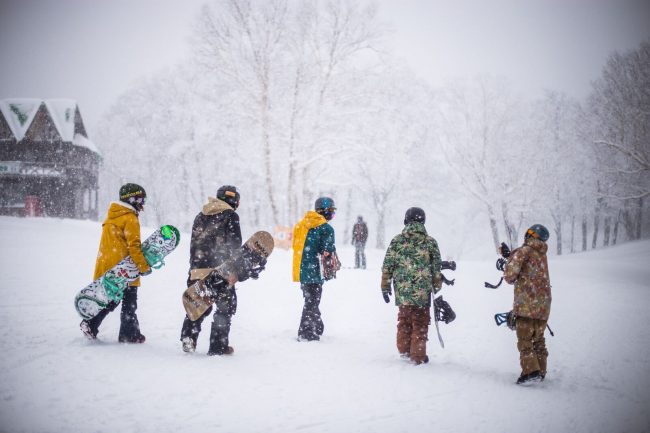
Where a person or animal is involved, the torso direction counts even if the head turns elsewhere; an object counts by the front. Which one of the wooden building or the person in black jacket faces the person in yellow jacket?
the wooden building

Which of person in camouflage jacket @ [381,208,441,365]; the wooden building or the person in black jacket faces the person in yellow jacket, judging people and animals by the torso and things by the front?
the wooden building

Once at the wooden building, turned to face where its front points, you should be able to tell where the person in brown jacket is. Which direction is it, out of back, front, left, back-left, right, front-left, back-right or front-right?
front

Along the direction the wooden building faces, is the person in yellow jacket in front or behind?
in front

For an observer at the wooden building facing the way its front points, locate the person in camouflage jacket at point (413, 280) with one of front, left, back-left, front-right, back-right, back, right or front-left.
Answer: front

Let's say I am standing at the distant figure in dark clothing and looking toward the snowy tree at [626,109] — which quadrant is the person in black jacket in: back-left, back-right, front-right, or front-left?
back-right

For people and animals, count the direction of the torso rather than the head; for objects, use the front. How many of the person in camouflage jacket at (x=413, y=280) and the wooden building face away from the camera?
1

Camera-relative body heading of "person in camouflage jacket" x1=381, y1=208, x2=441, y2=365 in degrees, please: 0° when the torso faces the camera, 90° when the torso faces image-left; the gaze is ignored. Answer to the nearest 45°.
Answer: approximately 180°

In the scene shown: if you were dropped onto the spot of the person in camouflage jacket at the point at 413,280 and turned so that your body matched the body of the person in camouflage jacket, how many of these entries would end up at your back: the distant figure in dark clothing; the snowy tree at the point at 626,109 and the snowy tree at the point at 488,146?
0

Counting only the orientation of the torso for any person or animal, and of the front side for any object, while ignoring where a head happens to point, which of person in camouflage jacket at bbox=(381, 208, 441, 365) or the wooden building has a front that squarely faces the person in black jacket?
the wooden building

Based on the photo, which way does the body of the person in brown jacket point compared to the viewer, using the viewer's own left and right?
facing away from the viewer and to the left of the viewer

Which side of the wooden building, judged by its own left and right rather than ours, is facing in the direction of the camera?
front

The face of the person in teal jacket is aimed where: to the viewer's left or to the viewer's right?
to the viewer's right

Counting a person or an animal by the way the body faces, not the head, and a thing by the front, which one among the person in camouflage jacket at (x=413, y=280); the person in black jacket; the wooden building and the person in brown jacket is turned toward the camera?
the wooden building

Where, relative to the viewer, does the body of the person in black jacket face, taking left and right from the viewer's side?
facing away from the viewer and to the right of the viewer

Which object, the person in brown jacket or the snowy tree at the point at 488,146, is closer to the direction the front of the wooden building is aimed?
the person in brown jacket

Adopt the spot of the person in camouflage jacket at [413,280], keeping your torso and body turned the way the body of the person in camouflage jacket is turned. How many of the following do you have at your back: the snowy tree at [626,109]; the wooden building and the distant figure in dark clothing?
0

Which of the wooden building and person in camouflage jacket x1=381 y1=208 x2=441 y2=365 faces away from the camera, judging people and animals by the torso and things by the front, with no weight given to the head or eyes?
the person in camouflage jacket
